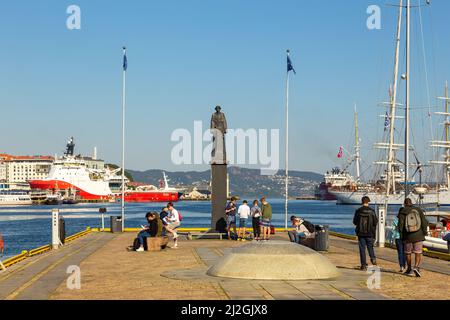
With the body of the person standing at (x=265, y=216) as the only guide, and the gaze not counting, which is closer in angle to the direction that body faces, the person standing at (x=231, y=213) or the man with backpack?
the person standing

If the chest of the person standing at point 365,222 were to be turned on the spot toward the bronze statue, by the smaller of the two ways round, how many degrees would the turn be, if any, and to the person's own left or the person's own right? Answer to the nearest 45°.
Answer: approximately 45° to the person's own left

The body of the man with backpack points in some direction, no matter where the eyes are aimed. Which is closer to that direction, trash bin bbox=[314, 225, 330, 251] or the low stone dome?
the trash bin

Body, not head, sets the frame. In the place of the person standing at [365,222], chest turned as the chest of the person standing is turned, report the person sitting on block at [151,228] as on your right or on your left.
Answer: on your left
